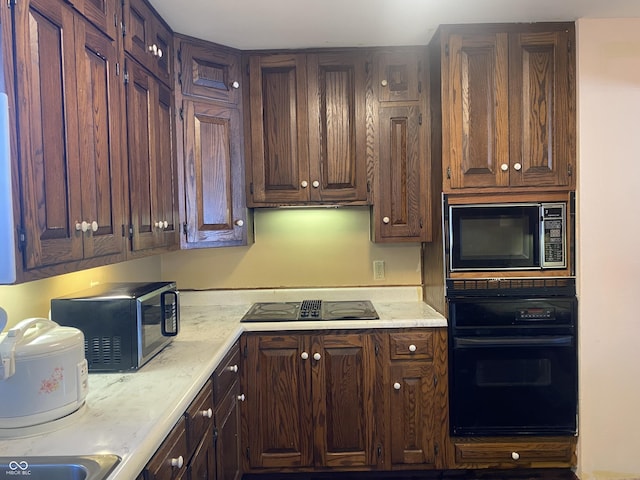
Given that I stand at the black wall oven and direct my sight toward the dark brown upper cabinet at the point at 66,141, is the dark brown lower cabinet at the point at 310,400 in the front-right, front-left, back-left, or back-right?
front-right

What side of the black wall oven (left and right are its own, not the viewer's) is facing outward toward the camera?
front

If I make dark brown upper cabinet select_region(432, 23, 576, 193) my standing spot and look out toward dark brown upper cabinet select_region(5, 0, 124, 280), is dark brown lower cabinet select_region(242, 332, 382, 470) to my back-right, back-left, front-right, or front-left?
front-right

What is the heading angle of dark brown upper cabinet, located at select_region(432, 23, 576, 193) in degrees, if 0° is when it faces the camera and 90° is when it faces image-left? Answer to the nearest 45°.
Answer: approximately 0°

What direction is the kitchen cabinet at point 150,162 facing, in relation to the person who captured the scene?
facing the viewer and to the right of the viewer

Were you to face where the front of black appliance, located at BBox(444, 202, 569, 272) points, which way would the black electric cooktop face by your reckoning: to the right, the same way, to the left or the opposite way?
the same way

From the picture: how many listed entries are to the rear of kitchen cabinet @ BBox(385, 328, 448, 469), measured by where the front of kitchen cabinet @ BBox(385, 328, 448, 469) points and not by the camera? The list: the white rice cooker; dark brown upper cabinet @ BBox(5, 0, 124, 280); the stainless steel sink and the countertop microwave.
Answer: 0

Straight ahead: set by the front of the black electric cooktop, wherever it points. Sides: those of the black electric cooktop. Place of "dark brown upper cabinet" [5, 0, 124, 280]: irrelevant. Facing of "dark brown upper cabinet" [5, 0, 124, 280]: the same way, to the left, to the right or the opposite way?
to the left

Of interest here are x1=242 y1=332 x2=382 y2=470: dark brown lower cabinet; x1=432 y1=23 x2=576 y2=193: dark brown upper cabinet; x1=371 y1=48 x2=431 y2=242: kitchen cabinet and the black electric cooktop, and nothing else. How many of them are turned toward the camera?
4

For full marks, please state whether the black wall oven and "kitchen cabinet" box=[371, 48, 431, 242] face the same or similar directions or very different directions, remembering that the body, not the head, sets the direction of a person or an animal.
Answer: same or similar directions

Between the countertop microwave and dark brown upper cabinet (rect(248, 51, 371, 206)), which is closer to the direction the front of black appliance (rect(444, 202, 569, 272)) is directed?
the countertop microwave

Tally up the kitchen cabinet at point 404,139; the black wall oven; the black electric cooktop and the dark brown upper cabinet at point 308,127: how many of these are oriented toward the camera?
4

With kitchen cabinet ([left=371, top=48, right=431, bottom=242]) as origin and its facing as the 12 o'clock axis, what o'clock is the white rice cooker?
The white rice cooker is roughly at 1 o'clock from the kitchen cabinet.

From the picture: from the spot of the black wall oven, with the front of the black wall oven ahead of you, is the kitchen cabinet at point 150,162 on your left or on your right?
on your right

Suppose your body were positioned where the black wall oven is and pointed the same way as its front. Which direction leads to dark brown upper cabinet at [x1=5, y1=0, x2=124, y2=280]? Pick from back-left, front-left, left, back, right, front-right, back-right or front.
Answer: front-right

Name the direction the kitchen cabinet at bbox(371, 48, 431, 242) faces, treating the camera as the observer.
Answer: facing the viewer

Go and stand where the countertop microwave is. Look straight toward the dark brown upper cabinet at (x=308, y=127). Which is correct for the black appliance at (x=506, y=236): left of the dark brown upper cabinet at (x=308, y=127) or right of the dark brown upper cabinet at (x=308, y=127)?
right

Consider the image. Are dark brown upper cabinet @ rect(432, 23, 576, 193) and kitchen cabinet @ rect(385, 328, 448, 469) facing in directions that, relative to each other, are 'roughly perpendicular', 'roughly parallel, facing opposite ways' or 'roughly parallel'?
roughly parallel
